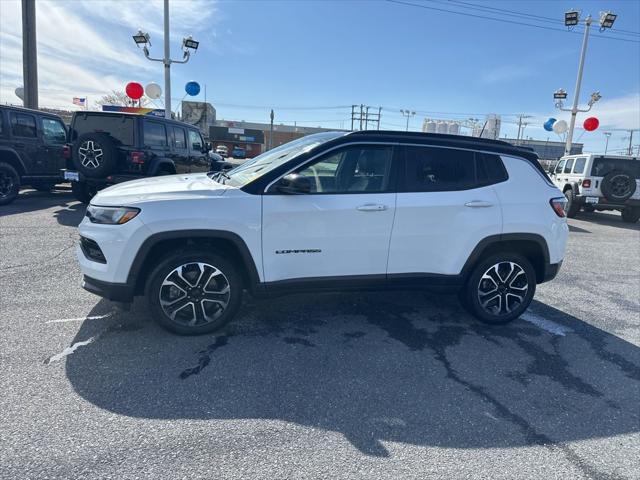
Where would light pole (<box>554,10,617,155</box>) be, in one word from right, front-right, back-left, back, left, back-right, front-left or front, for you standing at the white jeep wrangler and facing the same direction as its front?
front-right

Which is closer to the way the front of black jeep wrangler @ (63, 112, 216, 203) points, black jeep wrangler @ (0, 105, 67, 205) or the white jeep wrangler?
the white jeep wrangler

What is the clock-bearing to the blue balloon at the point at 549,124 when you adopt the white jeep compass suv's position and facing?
The blue balloon is roughly at 4 o'clock from the white jeep compass suv.

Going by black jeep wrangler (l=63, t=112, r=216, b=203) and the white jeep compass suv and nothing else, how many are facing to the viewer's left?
1

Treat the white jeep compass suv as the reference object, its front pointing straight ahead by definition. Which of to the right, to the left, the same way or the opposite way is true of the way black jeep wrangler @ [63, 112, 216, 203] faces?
to the right

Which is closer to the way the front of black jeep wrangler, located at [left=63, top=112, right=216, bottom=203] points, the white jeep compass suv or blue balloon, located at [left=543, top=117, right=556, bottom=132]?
the blue balloon

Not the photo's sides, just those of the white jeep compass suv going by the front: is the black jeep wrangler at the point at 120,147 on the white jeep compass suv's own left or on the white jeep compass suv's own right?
on the white jeep compass suv's own right

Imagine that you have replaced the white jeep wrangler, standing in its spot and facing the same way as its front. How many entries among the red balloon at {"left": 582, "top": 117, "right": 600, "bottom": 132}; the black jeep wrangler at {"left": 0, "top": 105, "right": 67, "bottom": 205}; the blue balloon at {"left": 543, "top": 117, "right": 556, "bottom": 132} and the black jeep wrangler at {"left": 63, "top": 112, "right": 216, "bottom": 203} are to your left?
2

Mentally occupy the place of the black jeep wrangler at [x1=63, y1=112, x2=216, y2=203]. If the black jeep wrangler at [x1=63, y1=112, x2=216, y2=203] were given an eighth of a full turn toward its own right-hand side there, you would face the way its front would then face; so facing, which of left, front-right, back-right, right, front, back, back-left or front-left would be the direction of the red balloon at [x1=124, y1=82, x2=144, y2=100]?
left

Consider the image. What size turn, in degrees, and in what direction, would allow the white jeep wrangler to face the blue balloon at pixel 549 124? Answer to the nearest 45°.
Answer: approximately 45° to its right

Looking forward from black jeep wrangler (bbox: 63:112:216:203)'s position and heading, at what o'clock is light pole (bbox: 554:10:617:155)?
The light pole is roughly at 1 o'clock from the black jeep wrangler.

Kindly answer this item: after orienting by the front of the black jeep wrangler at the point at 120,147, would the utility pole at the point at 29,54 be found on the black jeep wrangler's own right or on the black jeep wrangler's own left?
on the black jeep wrangler's own left

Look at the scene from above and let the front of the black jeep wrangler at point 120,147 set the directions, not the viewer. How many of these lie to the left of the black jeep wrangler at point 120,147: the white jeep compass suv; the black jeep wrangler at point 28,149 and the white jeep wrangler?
1

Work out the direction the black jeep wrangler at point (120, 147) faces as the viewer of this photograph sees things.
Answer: facing away from the viewer and to the right of the viewer

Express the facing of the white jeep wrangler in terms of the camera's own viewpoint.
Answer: facing away from the viewer and to the left of the viewer

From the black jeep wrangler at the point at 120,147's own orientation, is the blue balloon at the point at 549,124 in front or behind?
in front

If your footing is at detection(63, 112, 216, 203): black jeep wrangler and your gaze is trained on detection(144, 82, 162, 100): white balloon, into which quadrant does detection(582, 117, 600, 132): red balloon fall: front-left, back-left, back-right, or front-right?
front-right

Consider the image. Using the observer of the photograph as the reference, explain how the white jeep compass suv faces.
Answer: facing to the left of the viewer

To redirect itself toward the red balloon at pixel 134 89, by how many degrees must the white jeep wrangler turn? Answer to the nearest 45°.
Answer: approximately 45° to its left

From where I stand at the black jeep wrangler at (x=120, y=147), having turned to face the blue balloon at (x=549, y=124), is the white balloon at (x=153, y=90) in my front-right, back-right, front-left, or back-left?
front-left

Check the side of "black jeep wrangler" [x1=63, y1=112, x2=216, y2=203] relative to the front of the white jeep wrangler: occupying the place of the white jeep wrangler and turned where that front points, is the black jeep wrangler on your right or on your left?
on your left
